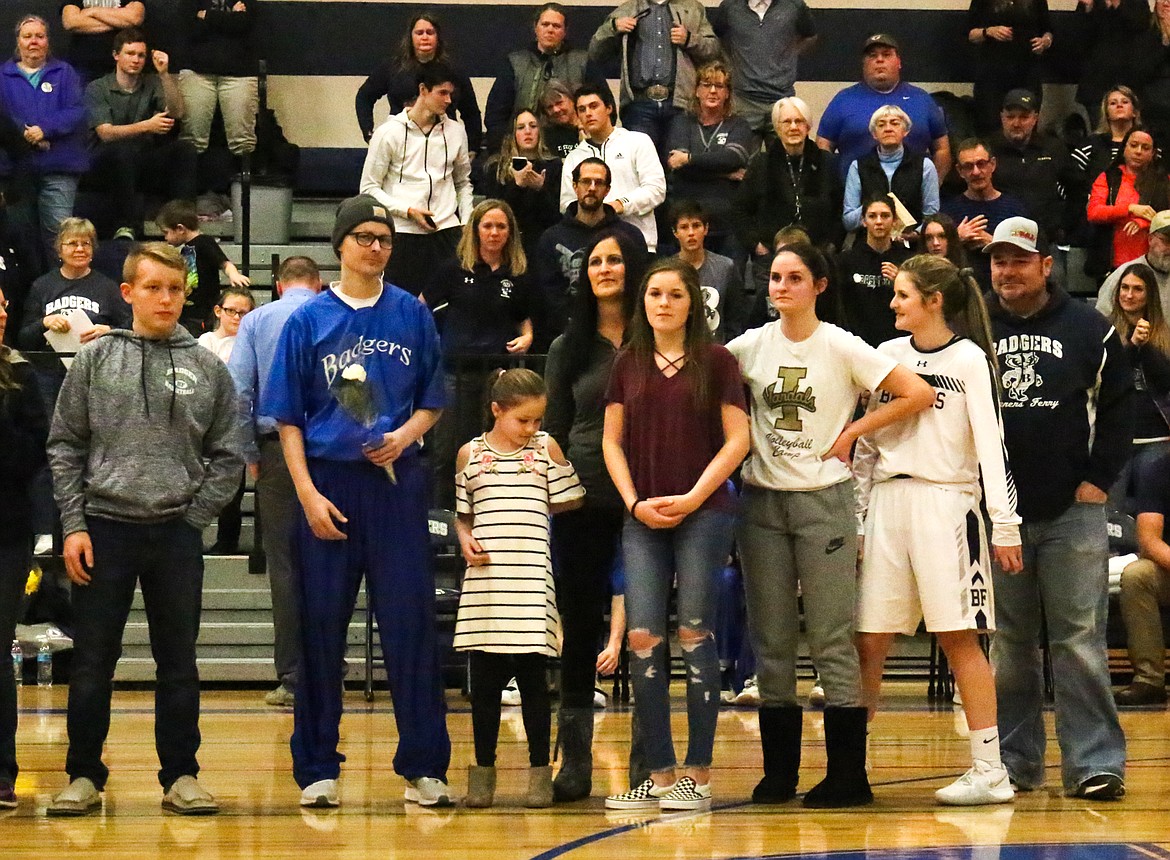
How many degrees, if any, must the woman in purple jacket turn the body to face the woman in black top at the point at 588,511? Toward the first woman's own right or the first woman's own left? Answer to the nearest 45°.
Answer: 0° — they already face them

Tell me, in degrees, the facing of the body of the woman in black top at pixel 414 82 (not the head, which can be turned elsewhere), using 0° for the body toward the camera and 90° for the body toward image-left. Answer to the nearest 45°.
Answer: approximately 0°

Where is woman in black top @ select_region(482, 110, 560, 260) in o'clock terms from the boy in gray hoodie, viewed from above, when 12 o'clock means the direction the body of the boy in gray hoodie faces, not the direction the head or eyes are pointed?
The woman in black top is roughly at 7 o'clock from the boy in gray hoodie.

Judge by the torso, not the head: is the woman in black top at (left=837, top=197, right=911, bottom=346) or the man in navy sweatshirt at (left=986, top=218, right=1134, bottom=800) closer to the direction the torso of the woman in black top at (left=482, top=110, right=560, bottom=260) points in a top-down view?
the man in navy sweatshirt

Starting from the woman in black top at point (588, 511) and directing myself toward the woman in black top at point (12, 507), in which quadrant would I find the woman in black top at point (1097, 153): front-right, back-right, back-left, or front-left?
back-right

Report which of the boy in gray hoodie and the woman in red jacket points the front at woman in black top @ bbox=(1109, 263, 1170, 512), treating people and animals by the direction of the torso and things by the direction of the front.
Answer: the woman in red jacket

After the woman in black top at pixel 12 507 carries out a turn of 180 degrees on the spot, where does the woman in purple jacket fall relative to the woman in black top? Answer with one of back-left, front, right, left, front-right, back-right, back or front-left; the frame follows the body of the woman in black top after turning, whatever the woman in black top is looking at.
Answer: front

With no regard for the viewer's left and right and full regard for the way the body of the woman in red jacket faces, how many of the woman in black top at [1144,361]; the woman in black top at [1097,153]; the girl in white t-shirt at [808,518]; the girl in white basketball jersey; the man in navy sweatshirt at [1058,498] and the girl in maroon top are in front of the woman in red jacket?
5
